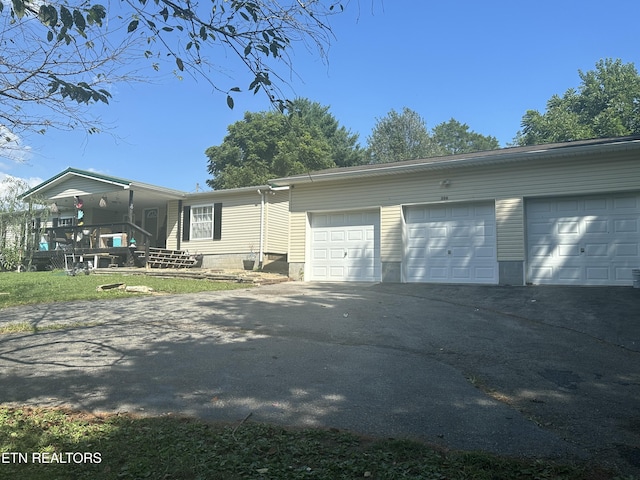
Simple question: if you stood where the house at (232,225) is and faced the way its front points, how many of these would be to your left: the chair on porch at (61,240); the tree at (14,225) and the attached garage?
1

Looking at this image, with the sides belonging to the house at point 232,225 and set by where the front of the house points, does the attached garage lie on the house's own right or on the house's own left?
on the house's own left

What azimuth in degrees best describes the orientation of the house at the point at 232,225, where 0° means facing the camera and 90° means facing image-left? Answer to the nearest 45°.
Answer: approximately 45°

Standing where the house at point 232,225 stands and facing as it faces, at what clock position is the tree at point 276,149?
The tree is roughly at 5 o'clock from the house.

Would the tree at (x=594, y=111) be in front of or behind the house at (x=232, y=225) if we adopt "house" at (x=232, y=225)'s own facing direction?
behind

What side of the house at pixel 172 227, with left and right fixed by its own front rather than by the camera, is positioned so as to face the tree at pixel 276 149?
back

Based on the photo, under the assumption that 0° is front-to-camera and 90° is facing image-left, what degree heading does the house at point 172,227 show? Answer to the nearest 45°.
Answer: approximately 45°

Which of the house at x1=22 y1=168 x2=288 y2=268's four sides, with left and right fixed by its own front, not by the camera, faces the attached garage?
left
